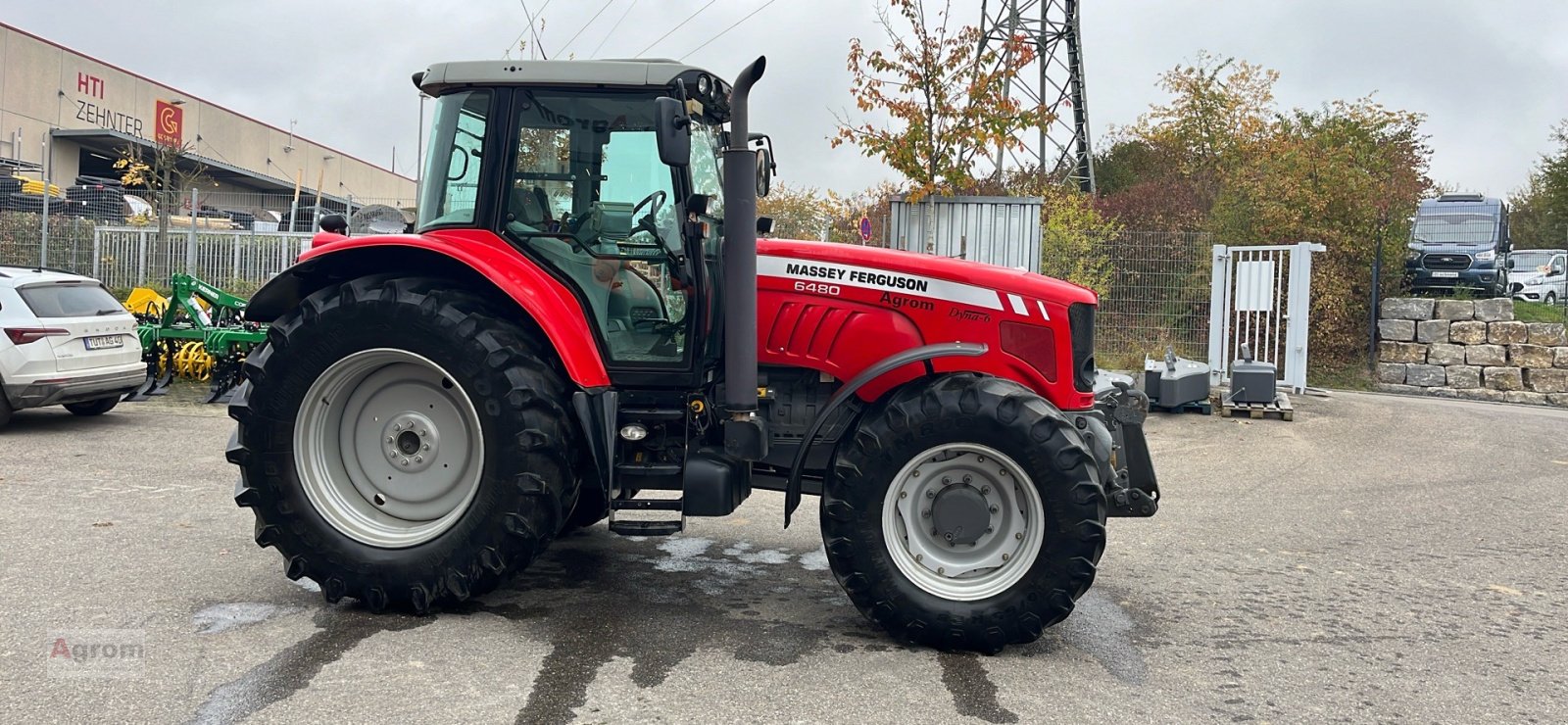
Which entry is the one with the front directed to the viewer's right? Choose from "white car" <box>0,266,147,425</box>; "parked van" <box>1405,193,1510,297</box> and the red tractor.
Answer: the red tractor

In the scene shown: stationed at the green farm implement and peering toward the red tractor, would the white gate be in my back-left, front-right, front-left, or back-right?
front-left

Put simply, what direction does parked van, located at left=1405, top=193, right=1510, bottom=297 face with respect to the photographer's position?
facing the viewer

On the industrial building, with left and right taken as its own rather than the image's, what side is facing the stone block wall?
front

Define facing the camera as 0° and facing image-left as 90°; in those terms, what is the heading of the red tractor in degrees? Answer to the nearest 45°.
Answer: approximately 270°

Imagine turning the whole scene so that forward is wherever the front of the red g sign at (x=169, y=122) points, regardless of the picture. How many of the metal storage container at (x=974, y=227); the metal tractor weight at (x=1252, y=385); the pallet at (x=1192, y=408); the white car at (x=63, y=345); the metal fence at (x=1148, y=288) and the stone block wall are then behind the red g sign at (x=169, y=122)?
0

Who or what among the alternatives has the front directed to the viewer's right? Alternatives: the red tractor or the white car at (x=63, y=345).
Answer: the red tractor

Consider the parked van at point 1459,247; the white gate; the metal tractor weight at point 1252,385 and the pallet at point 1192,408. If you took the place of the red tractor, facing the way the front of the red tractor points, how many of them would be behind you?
0

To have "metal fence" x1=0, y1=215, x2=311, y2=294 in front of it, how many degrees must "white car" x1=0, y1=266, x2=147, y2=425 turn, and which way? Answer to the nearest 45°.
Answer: approximately 45° to its right

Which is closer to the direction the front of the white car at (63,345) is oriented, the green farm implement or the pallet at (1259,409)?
the green farm implement
